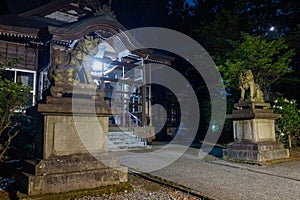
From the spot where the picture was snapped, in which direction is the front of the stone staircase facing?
facing the viewer and to the right of the viewer

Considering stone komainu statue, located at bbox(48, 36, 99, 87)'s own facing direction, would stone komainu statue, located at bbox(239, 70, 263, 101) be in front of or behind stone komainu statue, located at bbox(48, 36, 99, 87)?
in front

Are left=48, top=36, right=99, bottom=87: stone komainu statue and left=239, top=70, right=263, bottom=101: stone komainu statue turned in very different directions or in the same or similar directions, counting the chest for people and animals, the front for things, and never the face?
very different directions

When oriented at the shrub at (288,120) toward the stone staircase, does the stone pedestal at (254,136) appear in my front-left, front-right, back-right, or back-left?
front-left

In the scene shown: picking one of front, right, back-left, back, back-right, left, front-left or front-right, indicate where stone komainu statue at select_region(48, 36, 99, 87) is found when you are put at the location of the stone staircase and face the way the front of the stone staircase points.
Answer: front-right

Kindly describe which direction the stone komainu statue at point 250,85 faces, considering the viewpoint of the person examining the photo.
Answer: facing the viewer and to the left of the viewer

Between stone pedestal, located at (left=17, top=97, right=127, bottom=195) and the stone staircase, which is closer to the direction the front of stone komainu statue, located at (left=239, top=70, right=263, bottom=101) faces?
the stone pedestal

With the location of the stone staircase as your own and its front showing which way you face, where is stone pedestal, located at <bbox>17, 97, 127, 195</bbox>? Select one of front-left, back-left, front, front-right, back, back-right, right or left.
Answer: front-right

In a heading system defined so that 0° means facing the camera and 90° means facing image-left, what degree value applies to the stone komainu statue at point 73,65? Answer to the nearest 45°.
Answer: approximately 270°

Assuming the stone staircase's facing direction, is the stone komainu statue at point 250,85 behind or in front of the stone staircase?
in front

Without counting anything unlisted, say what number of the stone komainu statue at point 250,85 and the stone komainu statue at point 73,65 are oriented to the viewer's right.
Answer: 1

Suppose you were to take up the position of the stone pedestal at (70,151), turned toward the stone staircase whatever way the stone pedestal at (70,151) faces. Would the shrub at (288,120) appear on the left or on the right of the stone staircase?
right

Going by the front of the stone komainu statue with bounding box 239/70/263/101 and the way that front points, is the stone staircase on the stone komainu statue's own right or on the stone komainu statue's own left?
on the stone komainu statue's own right
